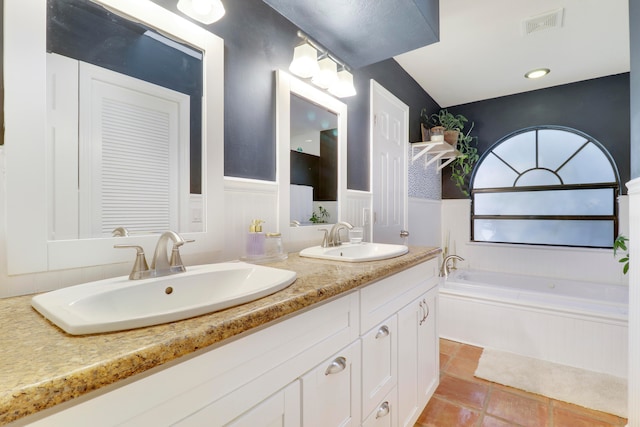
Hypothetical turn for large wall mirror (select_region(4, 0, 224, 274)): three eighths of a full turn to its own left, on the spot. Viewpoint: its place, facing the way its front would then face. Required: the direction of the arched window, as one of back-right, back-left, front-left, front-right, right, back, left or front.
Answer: right

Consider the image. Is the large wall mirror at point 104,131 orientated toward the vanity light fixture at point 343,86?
no

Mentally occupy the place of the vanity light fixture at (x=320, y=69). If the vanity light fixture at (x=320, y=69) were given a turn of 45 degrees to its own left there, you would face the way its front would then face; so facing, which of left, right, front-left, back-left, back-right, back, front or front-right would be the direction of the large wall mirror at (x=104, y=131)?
back-right

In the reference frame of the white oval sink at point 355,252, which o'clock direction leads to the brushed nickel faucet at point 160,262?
The brushed nickel faucet is roughly at 3 o'clock from the white oval sink.

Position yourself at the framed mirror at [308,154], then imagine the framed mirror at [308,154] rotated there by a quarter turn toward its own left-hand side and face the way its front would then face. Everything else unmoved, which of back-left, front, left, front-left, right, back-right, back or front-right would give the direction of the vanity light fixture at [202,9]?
back

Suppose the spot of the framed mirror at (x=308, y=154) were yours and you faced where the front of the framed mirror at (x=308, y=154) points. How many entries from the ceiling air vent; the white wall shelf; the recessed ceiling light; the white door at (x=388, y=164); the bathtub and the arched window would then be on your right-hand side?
0

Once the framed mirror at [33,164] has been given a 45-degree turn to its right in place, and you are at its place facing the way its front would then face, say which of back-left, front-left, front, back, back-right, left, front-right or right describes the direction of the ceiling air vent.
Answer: left

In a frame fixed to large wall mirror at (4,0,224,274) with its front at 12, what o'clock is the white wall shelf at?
The white wall shelf is roughly at 10 o'clock from the large wall mirror.

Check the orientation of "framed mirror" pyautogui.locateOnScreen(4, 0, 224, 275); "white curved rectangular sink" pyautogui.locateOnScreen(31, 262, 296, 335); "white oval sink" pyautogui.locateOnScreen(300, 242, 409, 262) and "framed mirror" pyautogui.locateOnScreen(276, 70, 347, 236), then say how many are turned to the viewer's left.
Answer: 0

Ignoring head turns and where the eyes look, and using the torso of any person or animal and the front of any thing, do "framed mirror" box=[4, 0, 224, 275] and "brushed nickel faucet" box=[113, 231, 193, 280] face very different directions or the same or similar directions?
same or similar directions

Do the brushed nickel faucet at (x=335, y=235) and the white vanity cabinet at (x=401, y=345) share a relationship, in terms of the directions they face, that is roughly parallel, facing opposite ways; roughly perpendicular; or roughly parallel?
roughly parallel

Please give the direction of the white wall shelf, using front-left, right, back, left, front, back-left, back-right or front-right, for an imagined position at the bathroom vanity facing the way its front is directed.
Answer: left

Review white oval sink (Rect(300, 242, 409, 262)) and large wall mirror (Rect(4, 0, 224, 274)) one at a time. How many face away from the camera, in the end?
0

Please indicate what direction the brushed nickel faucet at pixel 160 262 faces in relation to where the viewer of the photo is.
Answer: facing the viewer and to the right of the viewer

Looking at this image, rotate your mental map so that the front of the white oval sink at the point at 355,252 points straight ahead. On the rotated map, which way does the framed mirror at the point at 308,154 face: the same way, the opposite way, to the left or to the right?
the same way

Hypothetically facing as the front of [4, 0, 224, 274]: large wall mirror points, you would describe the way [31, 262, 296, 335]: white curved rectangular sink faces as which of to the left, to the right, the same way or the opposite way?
the same way

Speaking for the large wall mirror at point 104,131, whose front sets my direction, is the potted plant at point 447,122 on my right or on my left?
on my left

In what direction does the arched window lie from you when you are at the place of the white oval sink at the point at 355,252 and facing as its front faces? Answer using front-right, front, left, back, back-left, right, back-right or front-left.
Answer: left

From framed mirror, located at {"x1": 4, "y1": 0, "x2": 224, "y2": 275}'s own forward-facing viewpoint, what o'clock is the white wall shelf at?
The white wall shelf is roughly at 10 o'clock from the framed mirror.

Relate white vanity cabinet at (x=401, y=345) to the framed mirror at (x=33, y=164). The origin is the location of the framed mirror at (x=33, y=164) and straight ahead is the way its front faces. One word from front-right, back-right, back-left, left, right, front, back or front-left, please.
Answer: front-left
